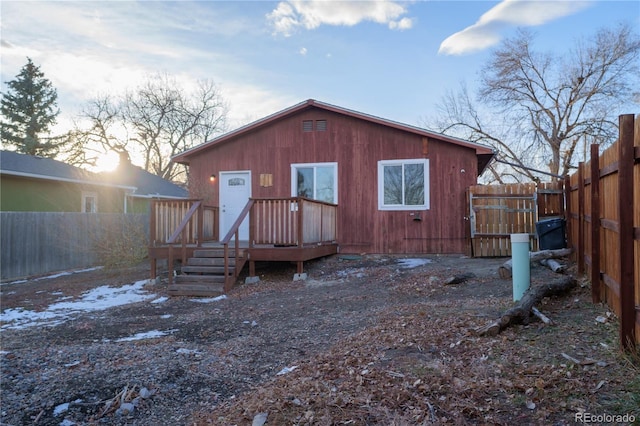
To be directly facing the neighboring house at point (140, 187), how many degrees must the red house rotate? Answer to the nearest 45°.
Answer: approximately 135° to its right

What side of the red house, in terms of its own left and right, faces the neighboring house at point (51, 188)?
right

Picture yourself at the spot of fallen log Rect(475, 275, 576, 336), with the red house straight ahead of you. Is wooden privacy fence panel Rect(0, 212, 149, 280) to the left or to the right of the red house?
left

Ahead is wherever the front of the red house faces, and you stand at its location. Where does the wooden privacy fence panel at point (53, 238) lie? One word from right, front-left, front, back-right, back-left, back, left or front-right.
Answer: right

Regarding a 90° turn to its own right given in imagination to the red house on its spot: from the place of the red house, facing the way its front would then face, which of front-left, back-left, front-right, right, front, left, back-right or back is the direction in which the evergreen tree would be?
front-right

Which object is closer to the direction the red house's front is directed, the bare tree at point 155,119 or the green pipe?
the green pipe

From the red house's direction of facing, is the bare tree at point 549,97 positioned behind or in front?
behind

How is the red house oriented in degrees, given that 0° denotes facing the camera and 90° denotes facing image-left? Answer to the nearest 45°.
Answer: approximately 0°

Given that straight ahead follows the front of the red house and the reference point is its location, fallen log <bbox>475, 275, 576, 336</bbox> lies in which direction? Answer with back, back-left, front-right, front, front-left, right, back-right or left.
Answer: front

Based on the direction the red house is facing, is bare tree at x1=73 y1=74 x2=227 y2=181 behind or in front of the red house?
behind

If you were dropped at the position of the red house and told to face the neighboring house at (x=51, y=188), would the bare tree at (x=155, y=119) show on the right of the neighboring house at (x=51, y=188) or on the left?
right

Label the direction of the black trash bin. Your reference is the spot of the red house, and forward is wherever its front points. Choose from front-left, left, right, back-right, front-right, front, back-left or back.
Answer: front-left

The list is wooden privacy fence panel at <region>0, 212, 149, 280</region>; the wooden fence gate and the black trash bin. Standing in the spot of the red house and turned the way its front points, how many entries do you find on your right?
1

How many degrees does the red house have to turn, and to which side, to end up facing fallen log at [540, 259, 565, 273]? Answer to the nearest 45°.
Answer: approximately 45° to its left
